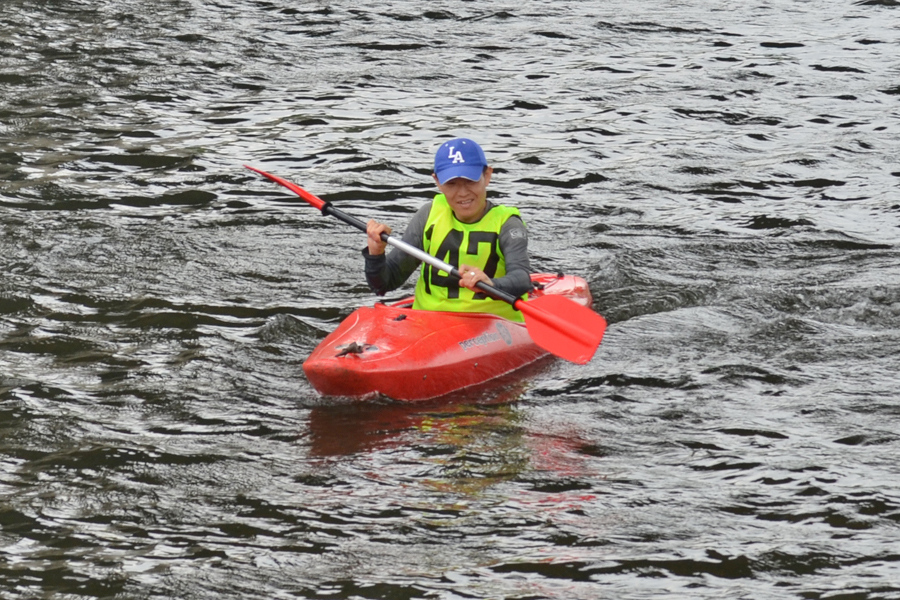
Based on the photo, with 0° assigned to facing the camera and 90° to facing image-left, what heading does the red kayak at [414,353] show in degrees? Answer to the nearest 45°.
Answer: approximately 45°
